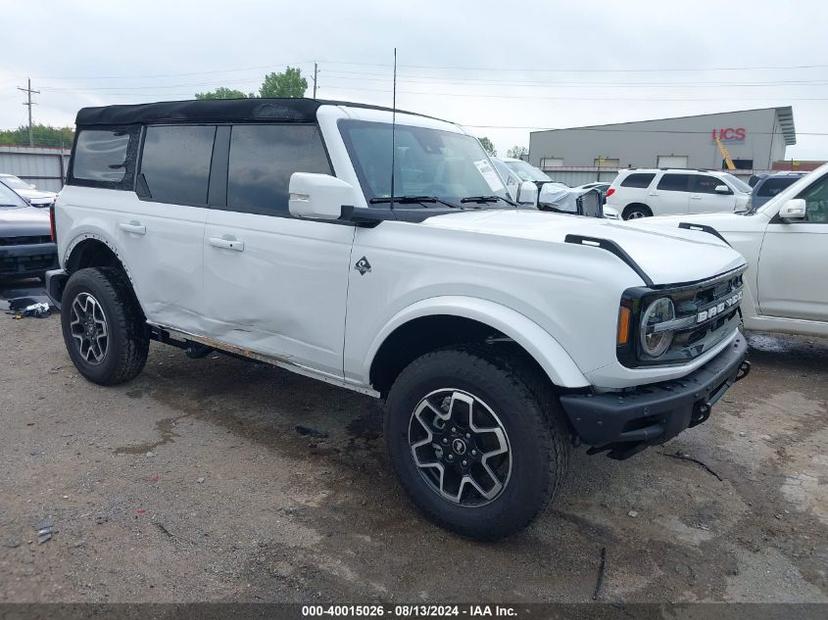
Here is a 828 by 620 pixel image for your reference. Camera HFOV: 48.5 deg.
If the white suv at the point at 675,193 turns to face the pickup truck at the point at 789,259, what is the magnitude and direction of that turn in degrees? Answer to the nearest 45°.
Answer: approximately 90° to its right

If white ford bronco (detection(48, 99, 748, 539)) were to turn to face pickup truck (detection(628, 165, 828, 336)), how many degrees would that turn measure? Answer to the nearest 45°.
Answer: approximately 90° to its left

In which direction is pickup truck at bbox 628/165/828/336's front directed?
to the viewer's left

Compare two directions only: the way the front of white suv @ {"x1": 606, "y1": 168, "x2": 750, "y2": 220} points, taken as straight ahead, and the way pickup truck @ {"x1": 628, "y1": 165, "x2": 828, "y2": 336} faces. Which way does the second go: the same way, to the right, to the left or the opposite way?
the opposite way

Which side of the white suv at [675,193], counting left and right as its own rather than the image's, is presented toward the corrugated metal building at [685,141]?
left

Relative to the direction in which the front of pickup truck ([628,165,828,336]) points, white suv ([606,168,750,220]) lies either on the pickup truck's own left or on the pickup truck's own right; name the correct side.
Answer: on the pickup truck's own right

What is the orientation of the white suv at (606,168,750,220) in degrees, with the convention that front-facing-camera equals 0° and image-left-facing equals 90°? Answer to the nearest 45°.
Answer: approximately 270°

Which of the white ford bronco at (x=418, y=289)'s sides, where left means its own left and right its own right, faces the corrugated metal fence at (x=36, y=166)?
back

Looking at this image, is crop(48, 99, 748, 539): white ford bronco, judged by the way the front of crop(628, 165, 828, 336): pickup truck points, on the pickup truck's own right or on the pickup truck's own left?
on the pickup truck's own left

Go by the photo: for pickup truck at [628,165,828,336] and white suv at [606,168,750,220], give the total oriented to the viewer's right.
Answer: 1

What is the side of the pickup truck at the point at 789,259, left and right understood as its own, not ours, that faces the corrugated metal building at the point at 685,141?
right
